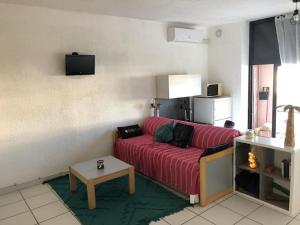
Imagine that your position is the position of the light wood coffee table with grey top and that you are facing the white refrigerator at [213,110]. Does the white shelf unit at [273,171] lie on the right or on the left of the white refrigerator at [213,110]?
right

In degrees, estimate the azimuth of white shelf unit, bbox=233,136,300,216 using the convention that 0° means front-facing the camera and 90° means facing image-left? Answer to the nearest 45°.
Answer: approximately 45°

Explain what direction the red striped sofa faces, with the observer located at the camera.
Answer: facing the viewer and to the left of the viewer

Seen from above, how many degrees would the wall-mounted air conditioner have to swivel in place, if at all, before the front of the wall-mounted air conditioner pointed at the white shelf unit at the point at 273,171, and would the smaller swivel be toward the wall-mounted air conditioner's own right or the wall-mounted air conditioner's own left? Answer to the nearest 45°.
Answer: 0° — it already faces it

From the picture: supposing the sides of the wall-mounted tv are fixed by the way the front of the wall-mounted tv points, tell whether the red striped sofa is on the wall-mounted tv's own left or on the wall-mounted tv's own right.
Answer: on the wall-mounted tv's own left

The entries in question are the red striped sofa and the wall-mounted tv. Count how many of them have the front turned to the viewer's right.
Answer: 0

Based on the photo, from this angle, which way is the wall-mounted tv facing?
toward the camera

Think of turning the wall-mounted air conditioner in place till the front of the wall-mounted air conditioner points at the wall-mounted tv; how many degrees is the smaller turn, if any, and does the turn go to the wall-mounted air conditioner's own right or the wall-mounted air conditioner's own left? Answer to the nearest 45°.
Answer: approximately 90° to the wall-mounted air conditioner's own right

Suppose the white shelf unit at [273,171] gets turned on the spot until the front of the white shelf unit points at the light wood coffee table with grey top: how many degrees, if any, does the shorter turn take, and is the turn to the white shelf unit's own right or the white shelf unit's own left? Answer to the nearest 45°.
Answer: approximately 45° to the white shelf unit's own right

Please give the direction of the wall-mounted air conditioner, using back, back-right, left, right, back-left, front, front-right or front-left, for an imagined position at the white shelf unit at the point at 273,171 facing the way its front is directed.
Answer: right

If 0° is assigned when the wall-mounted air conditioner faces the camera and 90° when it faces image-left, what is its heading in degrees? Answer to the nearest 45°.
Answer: approximately 315°
